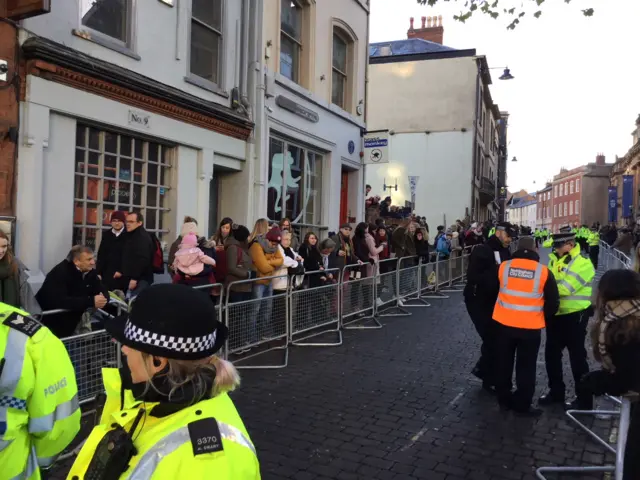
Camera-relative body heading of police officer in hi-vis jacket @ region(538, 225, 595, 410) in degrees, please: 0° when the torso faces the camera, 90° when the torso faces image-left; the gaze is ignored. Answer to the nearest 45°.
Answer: approximately 45°

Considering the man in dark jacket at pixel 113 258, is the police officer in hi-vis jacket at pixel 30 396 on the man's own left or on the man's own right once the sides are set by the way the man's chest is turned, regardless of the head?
on the man's own right

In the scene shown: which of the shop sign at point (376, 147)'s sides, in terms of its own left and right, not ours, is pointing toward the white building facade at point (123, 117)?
front

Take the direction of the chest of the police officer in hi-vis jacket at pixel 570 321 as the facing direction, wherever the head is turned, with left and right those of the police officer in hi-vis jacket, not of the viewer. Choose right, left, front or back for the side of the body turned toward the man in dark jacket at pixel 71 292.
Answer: front

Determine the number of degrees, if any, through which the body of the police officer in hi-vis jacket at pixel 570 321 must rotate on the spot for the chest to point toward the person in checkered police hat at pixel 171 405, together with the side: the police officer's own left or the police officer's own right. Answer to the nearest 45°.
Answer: approximately 45° to the police officer's own left

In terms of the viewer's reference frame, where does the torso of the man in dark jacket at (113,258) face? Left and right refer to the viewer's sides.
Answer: facing the viewer and to the right of the viewer

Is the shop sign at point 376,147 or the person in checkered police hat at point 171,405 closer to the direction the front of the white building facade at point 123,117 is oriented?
the person in checkered police hat

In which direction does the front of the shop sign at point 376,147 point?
toward the camera

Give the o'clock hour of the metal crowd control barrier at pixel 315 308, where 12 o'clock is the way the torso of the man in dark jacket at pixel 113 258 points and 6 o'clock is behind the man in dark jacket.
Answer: The metal crowd control barrier is roughly at 10 o'clock from the man in dark jacket.
